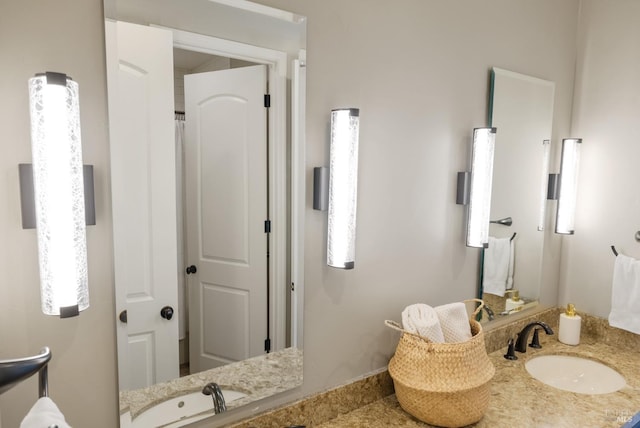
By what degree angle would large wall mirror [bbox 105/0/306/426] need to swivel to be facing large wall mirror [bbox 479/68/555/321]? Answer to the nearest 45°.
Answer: approximately 45° to its left

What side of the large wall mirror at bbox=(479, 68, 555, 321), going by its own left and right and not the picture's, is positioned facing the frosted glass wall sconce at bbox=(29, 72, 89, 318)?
right

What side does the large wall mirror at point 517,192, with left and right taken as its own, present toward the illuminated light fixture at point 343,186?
right

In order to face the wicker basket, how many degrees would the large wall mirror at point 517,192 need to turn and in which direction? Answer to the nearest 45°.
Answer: approximately 45° to its right

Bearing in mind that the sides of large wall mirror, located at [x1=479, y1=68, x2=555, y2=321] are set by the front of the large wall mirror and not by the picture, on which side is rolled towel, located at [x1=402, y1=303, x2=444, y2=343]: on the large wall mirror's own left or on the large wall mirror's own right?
on the large wall mirror's own right

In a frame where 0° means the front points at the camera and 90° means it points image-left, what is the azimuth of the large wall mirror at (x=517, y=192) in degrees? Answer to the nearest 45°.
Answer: approximately 315°

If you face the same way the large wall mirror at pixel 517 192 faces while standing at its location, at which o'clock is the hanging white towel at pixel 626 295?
The hanging white towel is roughly at 10 o'clock from the large wall mirror.

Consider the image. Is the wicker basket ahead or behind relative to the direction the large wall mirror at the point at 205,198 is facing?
ahead

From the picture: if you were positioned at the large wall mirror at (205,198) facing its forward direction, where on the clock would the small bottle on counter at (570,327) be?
The small bottle on counter is roughly at 10 o'clock from the large wall mirror.

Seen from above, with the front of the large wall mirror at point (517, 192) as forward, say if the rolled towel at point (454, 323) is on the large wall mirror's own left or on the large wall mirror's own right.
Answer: on the large wall mirror's own right

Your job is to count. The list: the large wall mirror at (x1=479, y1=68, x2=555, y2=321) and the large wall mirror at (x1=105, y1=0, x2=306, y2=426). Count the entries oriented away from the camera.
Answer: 0
